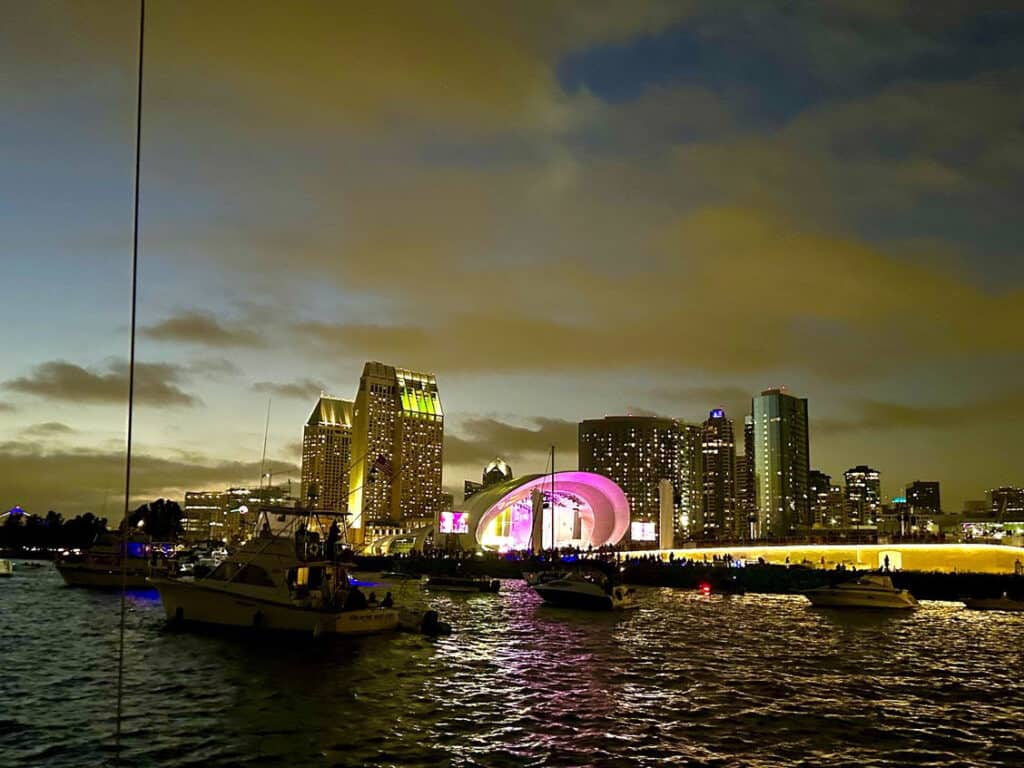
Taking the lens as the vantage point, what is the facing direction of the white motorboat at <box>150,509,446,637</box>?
facing away from the viewer and to the left of the viewer
